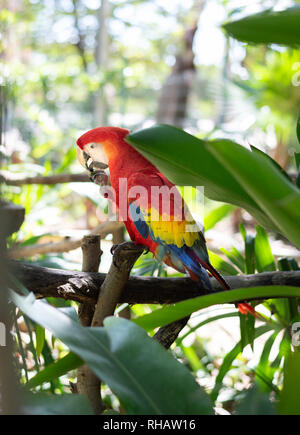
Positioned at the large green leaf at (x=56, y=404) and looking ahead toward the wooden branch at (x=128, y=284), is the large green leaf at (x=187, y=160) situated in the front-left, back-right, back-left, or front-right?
front-right

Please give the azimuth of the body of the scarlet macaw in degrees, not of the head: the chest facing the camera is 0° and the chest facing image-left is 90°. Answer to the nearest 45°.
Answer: approximately 90°
